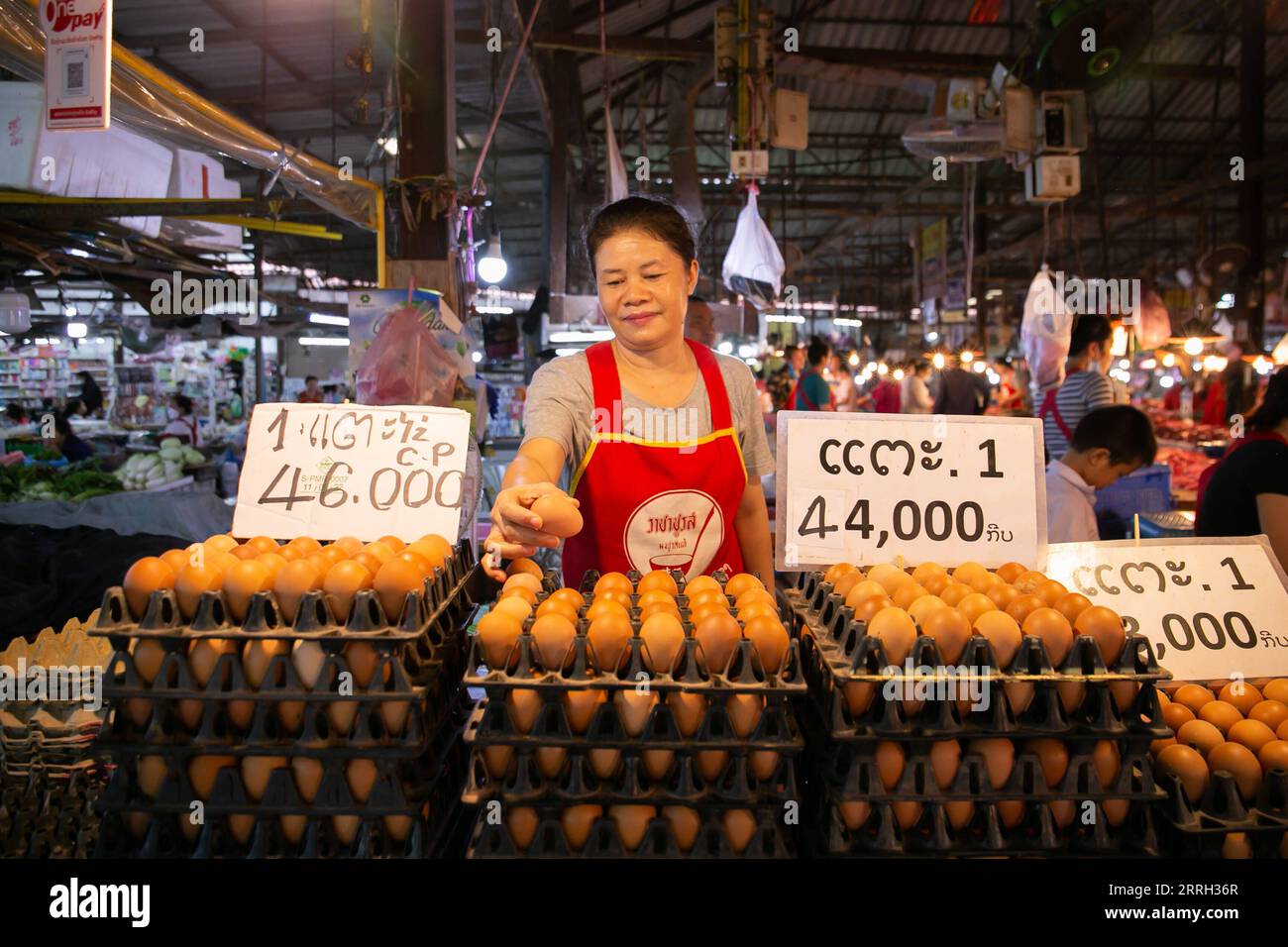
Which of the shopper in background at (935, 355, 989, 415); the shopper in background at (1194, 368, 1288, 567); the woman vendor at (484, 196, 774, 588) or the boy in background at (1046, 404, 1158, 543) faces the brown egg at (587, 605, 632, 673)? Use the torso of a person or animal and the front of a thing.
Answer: the woman vendor

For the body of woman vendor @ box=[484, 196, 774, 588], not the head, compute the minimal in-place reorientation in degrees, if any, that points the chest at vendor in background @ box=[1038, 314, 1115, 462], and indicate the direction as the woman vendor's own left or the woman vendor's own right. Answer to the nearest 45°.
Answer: approximately 135° to the woman vendor's own left

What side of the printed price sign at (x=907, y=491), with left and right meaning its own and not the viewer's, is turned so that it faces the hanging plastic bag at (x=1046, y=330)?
back

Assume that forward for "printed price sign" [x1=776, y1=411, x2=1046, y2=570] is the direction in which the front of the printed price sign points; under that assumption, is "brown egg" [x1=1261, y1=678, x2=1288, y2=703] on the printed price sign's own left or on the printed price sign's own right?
on the printed price sign's own left

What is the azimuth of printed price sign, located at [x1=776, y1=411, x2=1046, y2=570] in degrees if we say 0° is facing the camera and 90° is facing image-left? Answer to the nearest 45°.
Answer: approximately 0°

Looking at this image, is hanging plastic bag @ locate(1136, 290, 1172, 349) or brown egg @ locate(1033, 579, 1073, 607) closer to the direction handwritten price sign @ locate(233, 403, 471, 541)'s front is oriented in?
the brown egg

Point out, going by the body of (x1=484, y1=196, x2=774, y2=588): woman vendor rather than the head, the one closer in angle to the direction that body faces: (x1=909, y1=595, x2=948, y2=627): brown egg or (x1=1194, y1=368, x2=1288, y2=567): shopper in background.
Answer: the brown egg
